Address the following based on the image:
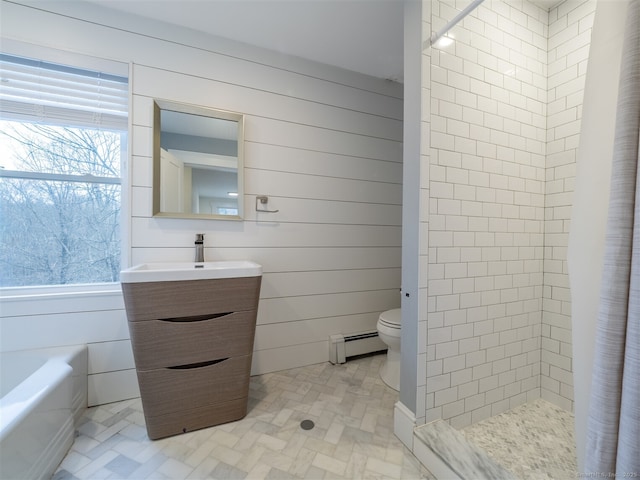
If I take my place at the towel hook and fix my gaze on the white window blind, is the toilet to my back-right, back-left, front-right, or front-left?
back-left

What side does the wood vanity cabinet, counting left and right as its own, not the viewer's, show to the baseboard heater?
left

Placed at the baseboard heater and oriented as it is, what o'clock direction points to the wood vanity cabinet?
The wood vanity cabinet is roughly at 3 o'clock from the baseboard heater.

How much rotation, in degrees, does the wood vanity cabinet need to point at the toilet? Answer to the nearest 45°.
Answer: approximately 90° to its left

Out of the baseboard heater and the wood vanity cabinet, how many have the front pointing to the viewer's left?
0

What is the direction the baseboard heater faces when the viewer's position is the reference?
facing the viewer and to the right of the viewer
